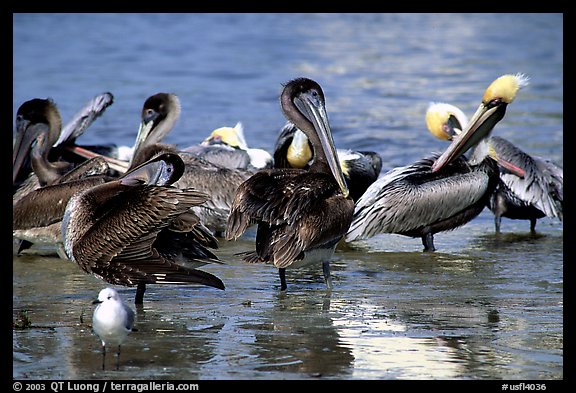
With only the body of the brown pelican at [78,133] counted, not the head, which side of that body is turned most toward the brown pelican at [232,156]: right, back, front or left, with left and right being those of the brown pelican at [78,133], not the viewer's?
front

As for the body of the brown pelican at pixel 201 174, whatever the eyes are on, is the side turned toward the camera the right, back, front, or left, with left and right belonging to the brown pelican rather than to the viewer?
left

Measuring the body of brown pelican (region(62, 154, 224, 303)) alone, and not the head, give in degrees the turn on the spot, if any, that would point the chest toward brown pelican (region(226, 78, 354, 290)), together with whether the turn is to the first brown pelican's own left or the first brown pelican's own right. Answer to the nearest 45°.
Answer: approximately 180°

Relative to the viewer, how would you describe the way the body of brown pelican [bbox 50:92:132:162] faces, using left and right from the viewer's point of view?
facing to the right of the viewer

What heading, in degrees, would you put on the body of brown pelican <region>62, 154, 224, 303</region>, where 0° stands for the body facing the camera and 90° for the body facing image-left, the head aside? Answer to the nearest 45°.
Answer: approximately 90°

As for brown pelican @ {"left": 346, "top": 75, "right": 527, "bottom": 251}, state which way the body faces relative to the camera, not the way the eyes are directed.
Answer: to the viewer's right

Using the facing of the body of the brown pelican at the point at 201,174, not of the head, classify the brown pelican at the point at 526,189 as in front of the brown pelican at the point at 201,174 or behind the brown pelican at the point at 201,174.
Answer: behind

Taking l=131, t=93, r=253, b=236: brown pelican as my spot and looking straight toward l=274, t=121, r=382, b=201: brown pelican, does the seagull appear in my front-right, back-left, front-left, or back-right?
back-right

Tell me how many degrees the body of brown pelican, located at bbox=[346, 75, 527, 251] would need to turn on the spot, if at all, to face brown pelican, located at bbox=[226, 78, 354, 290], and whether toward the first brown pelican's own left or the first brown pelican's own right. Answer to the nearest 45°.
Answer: approximately 135° to the first brown pelican's own right

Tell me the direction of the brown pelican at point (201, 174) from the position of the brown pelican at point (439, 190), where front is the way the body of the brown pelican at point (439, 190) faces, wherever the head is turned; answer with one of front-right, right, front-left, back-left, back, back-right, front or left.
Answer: back
